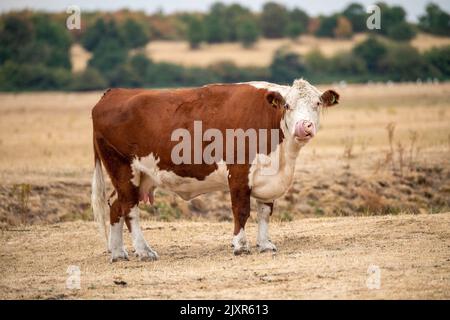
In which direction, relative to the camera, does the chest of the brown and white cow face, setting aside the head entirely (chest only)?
to the viewer's right
